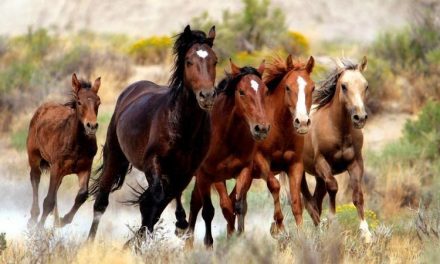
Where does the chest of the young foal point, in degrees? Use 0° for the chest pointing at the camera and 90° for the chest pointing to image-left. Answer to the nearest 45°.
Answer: approximately 315°

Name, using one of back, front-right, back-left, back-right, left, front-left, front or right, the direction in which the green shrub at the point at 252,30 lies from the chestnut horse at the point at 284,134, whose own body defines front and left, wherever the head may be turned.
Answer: back-left

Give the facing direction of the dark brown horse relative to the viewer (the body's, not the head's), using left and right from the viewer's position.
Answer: facing the viewer and to the right of the viewer

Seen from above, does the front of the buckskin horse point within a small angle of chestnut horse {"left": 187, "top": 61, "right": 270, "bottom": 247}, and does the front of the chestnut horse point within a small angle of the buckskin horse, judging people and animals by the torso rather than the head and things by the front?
no

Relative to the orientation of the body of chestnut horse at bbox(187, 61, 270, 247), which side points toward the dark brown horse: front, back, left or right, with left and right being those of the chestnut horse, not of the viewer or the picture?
right

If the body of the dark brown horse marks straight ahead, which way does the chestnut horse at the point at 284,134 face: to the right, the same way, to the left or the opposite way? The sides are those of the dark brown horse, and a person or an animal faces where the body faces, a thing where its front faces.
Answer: the same way

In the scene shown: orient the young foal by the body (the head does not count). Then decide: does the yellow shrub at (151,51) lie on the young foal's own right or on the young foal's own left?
on the young foal's own left

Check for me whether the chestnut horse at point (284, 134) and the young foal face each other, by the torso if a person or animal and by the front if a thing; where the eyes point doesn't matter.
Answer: no

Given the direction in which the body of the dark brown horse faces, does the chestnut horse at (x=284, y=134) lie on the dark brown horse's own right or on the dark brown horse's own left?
on the dark brown horse's own left

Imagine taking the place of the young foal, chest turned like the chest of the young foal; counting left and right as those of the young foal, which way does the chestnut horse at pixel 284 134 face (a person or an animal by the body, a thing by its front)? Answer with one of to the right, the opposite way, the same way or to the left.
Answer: the same way

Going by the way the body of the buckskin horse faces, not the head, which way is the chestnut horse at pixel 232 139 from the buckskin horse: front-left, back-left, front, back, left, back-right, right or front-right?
right

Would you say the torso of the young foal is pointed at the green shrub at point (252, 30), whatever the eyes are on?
no

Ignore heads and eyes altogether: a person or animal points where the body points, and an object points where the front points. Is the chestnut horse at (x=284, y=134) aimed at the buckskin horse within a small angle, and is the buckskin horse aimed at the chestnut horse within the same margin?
no

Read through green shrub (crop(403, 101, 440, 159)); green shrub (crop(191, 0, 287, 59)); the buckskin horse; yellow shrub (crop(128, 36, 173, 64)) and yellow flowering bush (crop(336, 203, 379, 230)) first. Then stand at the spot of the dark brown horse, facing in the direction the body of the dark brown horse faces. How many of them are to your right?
0

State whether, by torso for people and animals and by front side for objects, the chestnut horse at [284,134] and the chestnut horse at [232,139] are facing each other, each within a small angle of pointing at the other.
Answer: no

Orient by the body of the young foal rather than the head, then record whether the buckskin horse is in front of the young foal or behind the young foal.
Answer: in front

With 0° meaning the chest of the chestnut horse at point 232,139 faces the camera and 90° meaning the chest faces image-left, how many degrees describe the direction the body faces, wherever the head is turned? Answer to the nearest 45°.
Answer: approximately 315°

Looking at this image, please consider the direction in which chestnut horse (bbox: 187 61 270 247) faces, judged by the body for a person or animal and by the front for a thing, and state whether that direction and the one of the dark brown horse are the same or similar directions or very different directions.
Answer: same or similar directions

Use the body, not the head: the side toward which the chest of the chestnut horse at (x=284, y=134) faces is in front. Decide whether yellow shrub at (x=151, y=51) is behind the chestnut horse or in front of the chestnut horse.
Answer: behind

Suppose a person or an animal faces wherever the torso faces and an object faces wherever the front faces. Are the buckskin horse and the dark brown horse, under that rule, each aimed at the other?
no

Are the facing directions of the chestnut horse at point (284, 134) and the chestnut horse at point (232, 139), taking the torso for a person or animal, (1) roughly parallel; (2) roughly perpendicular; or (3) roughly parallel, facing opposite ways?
roughly parallel
